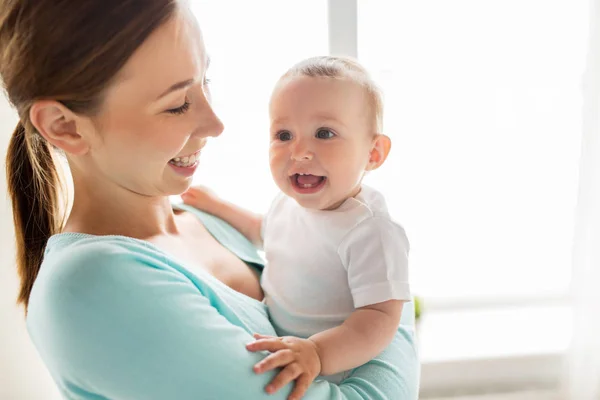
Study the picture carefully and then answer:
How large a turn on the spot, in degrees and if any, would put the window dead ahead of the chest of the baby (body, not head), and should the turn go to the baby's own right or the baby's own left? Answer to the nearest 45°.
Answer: approximately 180°

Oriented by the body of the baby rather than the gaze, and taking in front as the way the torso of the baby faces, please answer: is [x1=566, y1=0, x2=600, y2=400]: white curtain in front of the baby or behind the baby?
behind

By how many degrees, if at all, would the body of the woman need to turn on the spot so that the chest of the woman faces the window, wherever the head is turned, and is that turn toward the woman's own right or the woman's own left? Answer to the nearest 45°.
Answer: approximately 90° to the woman's own left
